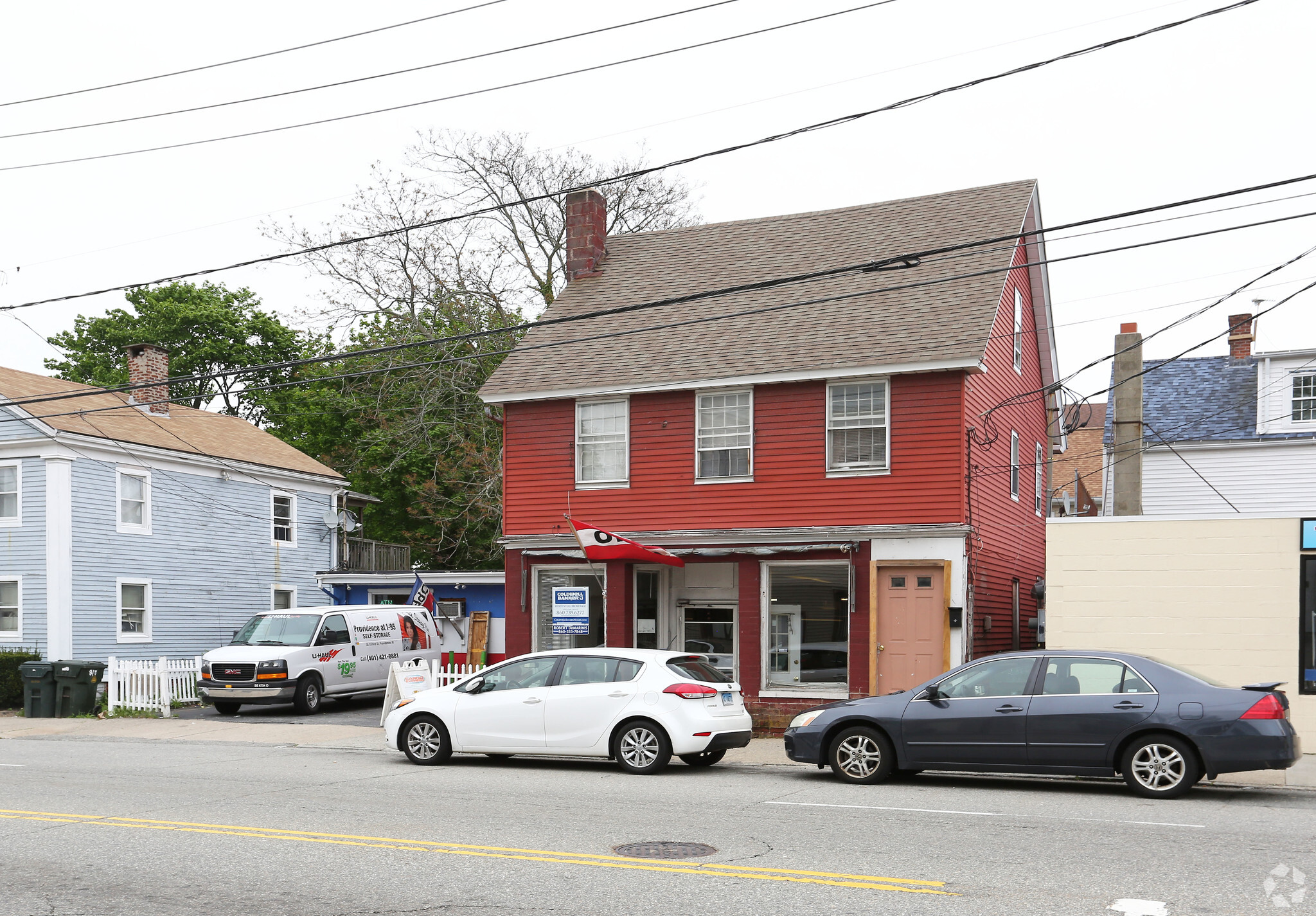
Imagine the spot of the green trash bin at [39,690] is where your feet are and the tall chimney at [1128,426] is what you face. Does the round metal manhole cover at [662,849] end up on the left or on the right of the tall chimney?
right

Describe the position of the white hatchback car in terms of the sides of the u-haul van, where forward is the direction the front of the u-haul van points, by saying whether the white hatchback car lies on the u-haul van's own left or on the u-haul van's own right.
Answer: on the u-haul van's own left

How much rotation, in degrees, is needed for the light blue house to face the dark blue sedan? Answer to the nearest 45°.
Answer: approximately 45° to its left

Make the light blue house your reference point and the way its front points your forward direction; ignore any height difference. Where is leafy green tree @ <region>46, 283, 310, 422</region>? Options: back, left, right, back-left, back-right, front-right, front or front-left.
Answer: back-right

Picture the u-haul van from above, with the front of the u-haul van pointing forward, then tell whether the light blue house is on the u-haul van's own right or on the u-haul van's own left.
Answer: on the u-haul van's own right

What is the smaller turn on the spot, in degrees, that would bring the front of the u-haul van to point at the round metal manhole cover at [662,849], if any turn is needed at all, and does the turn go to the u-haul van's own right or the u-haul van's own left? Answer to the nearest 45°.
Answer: approximately 45° to the u-haul van's own left

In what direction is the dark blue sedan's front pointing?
to the viewer's left

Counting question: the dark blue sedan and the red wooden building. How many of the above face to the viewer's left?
1
